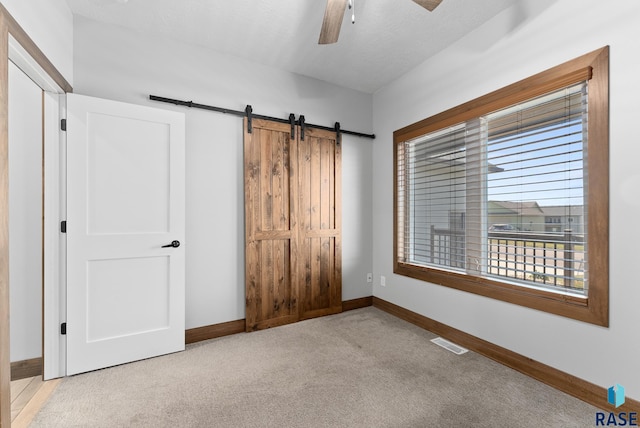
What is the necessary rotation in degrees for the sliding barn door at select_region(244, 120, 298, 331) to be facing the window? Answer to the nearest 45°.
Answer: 0° — it already faces it

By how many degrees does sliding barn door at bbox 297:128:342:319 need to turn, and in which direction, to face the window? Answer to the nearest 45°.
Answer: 0° — it already faces it

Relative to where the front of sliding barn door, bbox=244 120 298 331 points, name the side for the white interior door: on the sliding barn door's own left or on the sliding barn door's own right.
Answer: on the sliding barn door's own right

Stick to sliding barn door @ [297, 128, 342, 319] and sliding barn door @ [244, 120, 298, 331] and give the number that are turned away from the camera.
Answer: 0

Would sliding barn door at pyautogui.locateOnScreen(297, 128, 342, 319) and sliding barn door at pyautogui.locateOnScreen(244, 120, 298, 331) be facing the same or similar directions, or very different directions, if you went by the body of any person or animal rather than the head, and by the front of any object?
same or similar directions

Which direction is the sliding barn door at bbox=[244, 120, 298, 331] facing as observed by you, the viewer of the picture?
facing the viewer and to the right of the viewer
